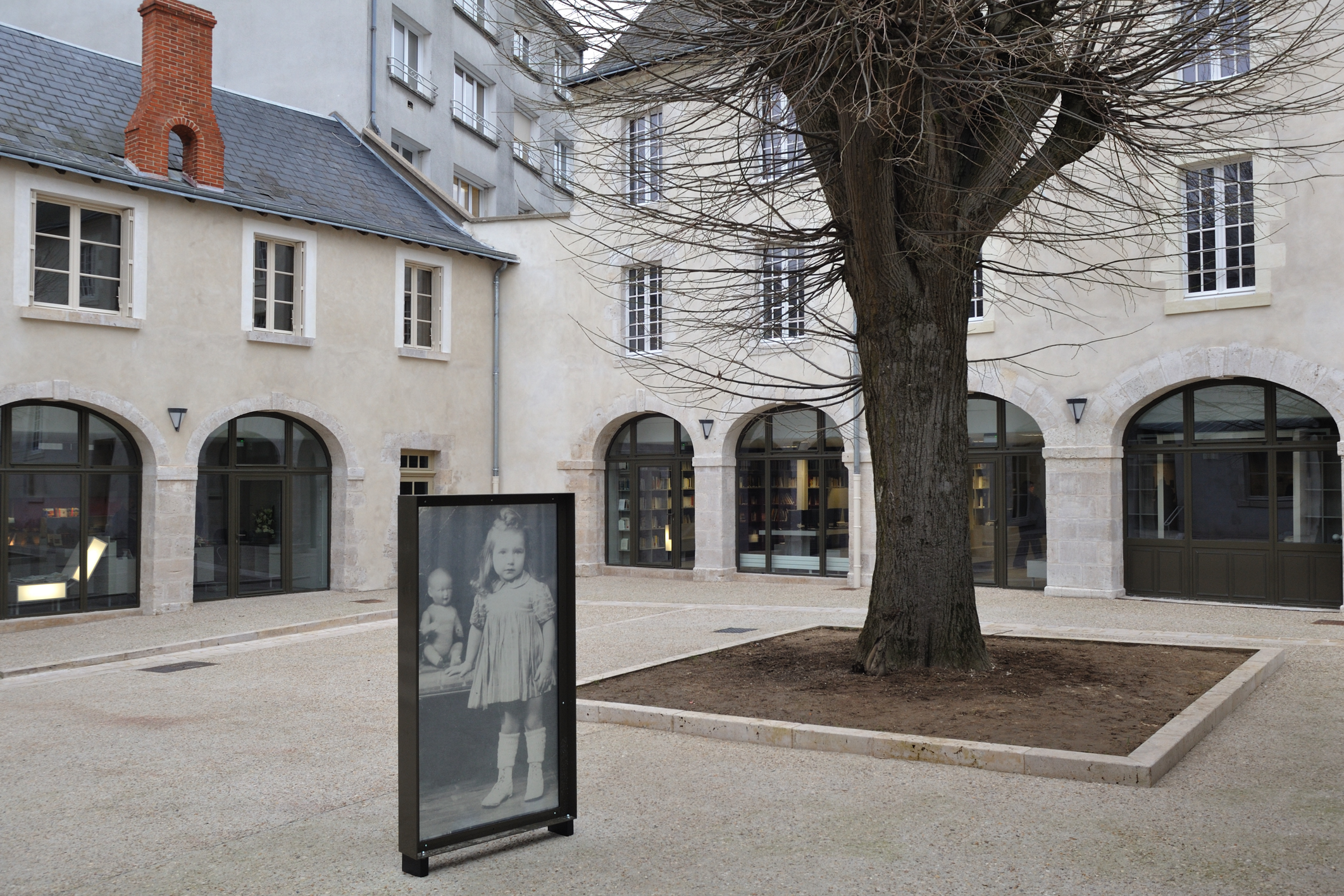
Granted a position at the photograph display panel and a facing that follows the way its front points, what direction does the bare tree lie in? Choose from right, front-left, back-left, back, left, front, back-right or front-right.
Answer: left

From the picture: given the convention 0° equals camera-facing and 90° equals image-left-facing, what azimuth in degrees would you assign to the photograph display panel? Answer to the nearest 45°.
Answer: approximately 315°
